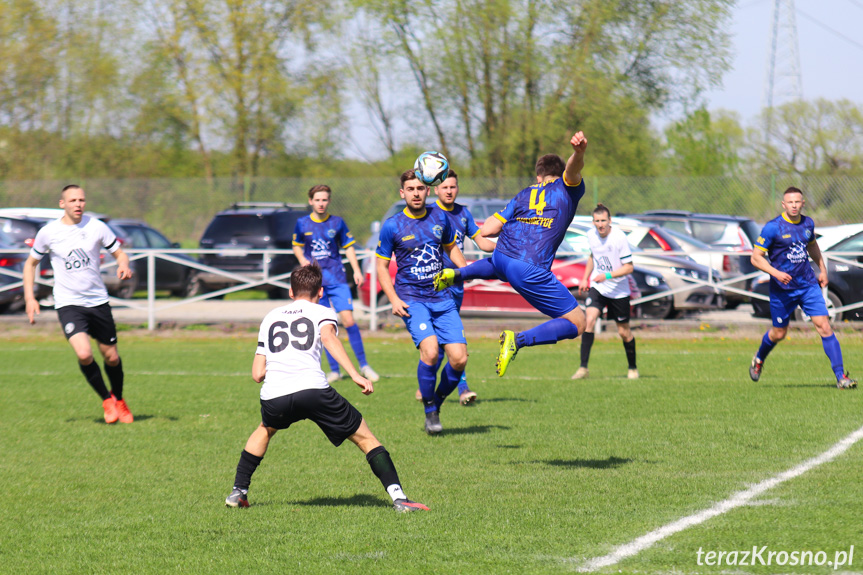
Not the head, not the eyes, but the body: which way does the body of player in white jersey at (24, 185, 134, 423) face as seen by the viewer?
toward the camera

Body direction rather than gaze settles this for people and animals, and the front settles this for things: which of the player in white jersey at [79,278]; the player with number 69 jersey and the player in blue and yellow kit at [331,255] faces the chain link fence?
the player with number 69 jersey

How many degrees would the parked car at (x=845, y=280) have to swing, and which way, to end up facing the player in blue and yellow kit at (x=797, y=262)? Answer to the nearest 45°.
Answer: approximately 45° to its left

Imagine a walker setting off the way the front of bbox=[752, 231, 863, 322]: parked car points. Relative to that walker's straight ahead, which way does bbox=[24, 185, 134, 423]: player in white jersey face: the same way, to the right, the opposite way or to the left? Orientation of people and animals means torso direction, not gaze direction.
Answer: to the left

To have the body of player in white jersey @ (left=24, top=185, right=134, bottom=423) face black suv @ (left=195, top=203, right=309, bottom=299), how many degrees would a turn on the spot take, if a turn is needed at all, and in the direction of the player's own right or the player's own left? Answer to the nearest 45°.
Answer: approximately 180°

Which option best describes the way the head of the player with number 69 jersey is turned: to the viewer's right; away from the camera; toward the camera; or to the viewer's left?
away from the camera

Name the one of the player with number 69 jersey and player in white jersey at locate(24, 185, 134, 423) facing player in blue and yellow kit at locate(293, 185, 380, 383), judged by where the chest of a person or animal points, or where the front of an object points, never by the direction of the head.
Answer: the player with number 69 jersey

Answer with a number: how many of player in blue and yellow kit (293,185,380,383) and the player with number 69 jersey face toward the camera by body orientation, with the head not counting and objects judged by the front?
1

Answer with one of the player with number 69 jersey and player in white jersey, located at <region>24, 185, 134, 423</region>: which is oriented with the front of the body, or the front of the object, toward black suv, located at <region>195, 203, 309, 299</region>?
the player with number 69 jersey

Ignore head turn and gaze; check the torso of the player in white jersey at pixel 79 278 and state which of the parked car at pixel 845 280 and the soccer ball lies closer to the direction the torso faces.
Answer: the soccer ball

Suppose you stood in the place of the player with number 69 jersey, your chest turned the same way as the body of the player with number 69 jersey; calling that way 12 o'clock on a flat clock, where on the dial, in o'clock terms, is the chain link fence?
The chain link fence is roughly at 12 o'clock from the player with number 69 jersey.

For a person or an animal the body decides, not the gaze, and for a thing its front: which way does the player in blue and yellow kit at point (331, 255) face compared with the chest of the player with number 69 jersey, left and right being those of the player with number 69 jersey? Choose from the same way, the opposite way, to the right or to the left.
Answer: the opposite way

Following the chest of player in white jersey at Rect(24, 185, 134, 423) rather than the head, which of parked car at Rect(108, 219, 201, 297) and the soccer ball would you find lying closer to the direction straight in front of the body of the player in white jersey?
the soccer ball

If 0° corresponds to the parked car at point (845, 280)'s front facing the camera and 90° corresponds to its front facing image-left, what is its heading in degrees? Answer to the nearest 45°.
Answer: approximately 45°

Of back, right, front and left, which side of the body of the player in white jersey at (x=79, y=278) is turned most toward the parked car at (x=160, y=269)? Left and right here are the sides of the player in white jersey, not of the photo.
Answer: back

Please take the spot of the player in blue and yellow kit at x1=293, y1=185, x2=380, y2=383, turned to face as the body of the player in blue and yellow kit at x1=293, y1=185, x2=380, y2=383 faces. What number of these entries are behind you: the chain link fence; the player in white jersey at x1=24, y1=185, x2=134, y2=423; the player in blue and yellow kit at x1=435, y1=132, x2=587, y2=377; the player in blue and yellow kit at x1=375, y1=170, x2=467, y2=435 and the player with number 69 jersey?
1

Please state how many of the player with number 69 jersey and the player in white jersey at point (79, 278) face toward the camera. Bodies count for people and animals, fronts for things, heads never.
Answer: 1

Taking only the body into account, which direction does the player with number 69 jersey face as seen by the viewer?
away from the camera
